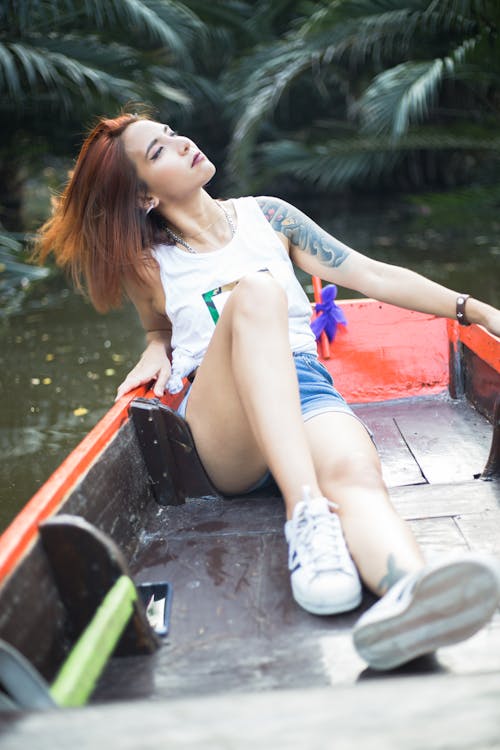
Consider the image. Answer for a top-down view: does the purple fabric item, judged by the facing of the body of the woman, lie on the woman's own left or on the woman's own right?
on the woman's own left

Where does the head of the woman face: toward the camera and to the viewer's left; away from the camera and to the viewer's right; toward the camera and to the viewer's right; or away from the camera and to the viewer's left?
toward the camera and to the viewer's right

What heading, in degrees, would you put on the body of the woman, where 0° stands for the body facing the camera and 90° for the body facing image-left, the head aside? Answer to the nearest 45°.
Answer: approximately 315°
